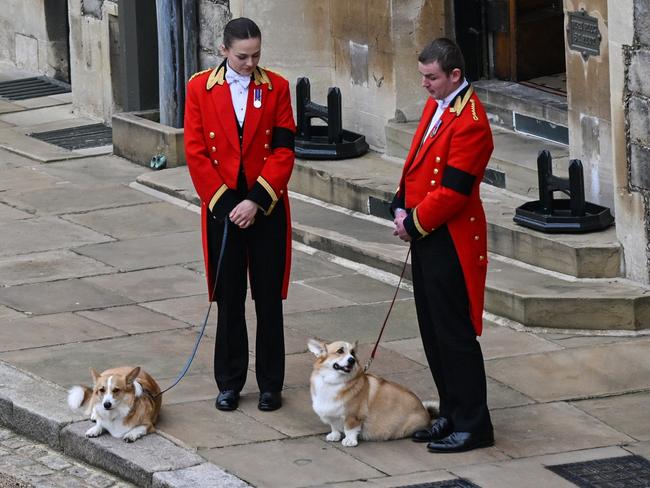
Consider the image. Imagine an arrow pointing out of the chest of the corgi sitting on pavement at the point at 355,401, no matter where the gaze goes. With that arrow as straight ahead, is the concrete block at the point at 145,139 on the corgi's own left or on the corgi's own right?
on the corgi's own right

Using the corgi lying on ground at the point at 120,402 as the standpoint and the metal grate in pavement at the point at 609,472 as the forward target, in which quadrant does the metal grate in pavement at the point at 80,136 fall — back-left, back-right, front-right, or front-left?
back-left

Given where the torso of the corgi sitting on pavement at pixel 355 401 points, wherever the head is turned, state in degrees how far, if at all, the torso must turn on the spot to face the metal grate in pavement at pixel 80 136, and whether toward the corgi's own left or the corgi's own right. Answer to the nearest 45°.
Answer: approximately 135° to the corgi's own right

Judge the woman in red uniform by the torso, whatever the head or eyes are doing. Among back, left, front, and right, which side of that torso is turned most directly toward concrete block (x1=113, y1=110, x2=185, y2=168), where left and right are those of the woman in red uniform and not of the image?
back

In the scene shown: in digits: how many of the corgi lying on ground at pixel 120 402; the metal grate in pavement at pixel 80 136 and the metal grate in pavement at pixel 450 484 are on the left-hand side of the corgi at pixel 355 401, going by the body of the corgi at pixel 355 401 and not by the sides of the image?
1

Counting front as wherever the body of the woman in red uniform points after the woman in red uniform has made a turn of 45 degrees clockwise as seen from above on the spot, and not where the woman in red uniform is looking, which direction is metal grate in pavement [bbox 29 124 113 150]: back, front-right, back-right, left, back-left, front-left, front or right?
back-right

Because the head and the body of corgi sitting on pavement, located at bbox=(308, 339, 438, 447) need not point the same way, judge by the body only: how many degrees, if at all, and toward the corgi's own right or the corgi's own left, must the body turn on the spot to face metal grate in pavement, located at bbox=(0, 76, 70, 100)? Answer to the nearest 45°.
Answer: approximately 135° to the corgi's own right

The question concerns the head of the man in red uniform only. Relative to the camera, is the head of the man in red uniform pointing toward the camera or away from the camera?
toward the camera

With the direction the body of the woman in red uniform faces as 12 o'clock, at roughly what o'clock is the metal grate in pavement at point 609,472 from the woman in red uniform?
The metal grate in pavement is roughly at 10 o'clock from the woman in red uniform.

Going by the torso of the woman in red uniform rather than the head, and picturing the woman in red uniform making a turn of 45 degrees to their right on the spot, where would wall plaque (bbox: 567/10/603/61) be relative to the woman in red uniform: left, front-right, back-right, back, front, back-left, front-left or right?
back

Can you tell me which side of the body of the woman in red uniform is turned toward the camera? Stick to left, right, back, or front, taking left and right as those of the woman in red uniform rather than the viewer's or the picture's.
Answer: front

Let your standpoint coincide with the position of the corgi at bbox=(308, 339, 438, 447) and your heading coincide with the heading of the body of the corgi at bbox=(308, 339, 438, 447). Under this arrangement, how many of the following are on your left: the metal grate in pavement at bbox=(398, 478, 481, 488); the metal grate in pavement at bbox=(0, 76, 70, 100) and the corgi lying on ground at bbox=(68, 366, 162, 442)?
1

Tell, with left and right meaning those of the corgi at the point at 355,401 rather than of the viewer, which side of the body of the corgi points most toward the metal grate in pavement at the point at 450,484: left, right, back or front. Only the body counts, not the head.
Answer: left

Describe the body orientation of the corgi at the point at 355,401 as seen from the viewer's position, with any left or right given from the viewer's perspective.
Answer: facing the viewer and to the left of the viewer

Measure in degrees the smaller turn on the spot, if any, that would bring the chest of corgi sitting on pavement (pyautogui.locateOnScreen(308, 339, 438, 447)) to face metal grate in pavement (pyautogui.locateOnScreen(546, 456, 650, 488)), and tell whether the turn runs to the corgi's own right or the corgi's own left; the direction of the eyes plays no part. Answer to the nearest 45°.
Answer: approximately 135° to the corgi's own left

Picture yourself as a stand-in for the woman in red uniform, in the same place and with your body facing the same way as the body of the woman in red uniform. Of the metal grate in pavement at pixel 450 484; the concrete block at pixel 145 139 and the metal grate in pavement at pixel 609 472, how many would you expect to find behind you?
1

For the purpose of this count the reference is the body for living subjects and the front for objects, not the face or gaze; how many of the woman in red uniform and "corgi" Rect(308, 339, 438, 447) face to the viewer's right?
0

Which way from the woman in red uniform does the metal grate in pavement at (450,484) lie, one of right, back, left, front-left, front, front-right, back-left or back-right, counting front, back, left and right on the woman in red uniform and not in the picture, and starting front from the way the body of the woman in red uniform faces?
front-left
